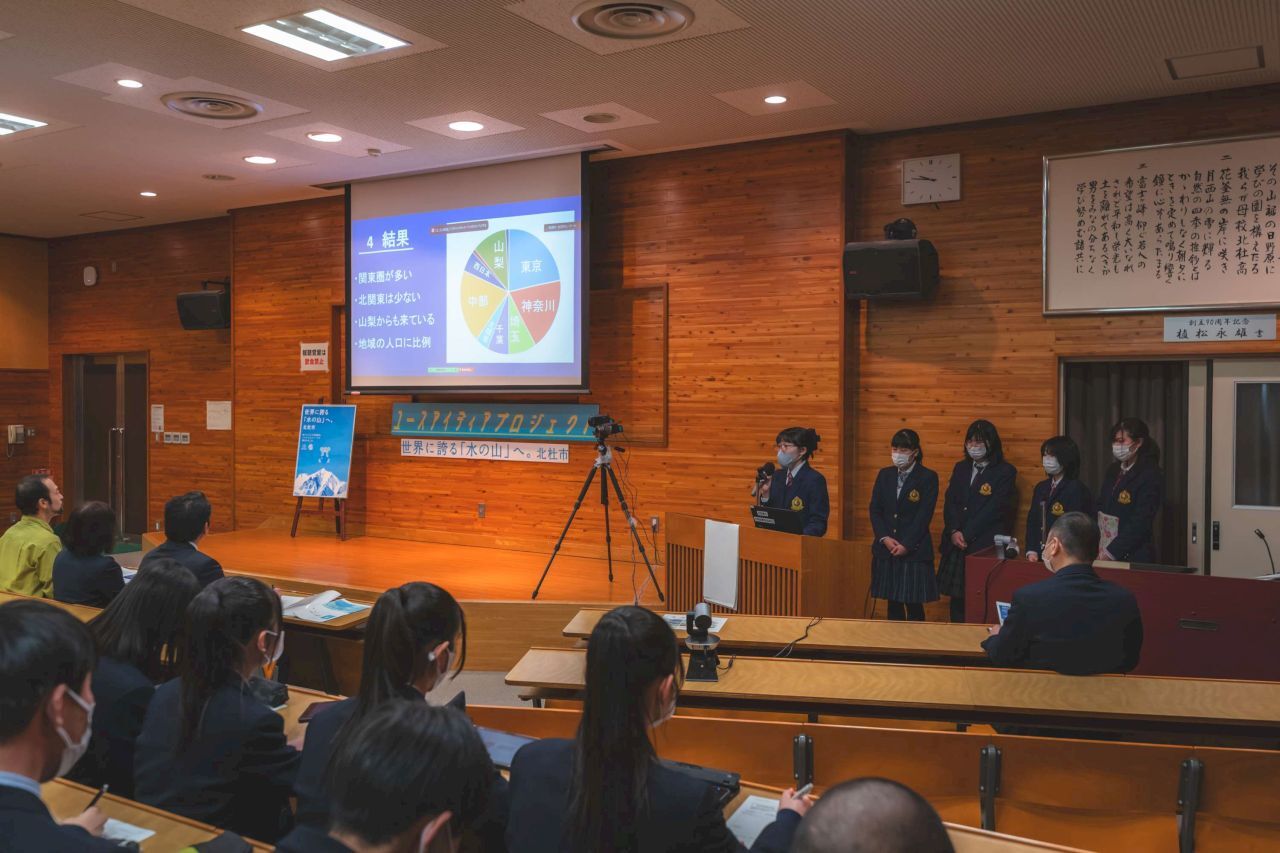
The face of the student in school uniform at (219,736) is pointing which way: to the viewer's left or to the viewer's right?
to the viewer's right

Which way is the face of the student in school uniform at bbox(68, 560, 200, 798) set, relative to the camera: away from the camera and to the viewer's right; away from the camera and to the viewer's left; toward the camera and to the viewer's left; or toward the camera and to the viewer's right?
away from the camera and to the viewer's right

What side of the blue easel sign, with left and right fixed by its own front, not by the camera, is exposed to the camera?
front

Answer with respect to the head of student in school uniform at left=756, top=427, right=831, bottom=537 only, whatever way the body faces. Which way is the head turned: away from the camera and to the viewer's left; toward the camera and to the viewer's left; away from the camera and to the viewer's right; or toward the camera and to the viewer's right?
toward the camera and to the viewer's left

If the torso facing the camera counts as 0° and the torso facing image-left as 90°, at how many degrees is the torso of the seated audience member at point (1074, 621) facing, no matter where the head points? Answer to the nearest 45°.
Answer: approximately 135°

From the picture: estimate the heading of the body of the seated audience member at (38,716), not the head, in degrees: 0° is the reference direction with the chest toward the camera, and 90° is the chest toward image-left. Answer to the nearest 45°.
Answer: approximately 225°

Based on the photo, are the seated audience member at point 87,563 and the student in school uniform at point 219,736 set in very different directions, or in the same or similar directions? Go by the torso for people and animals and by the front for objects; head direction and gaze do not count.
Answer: same or similar directions

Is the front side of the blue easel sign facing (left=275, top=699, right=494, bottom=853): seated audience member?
yes

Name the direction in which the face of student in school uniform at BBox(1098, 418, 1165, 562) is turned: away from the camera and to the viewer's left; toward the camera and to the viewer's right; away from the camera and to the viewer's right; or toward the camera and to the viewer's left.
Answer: toward the camera and to the viewer's left

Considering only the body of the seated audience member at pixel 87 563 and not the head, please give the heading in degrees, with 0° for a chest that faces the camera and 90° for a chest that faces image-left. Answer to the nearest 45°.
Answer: approximately 225°

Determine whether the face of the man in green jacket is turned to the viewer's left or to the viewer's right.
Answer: to the viewer's right

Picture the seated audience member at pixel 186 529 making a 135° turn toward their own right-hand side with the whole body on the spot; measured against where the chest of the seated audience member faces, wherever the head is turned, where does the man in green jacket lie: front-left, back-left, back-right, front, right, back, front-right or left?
back-right

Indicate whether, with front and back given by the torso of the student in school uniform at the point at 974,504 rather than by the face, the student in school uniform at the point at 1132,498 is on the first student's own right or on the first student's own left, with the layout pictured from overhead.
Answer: on the first student's own left

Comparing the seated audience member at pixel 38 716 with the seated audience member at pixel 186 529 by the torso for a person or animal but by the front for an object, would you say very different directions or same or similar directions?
same or similar directions

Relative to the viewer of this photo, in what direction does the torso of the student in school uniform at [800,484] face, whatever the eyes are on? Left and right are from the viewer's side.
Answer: facing the viewer and to the left of the viewer

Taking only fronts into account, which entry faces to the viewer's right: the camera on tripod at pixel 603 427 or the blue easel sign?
the camera on tripod

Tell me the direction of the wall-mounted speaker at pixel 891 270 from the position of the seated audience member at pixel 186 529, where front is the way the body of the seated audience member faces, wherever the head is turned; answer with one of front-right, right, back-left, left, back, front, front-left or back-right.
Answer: front-right
